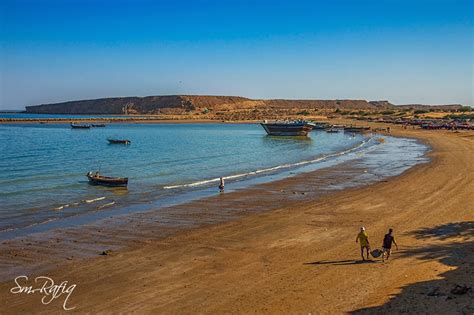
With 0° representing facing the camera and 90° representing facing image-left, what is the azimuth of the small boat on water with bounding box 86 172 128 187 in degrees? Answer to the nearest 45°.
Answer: approximately 90°
